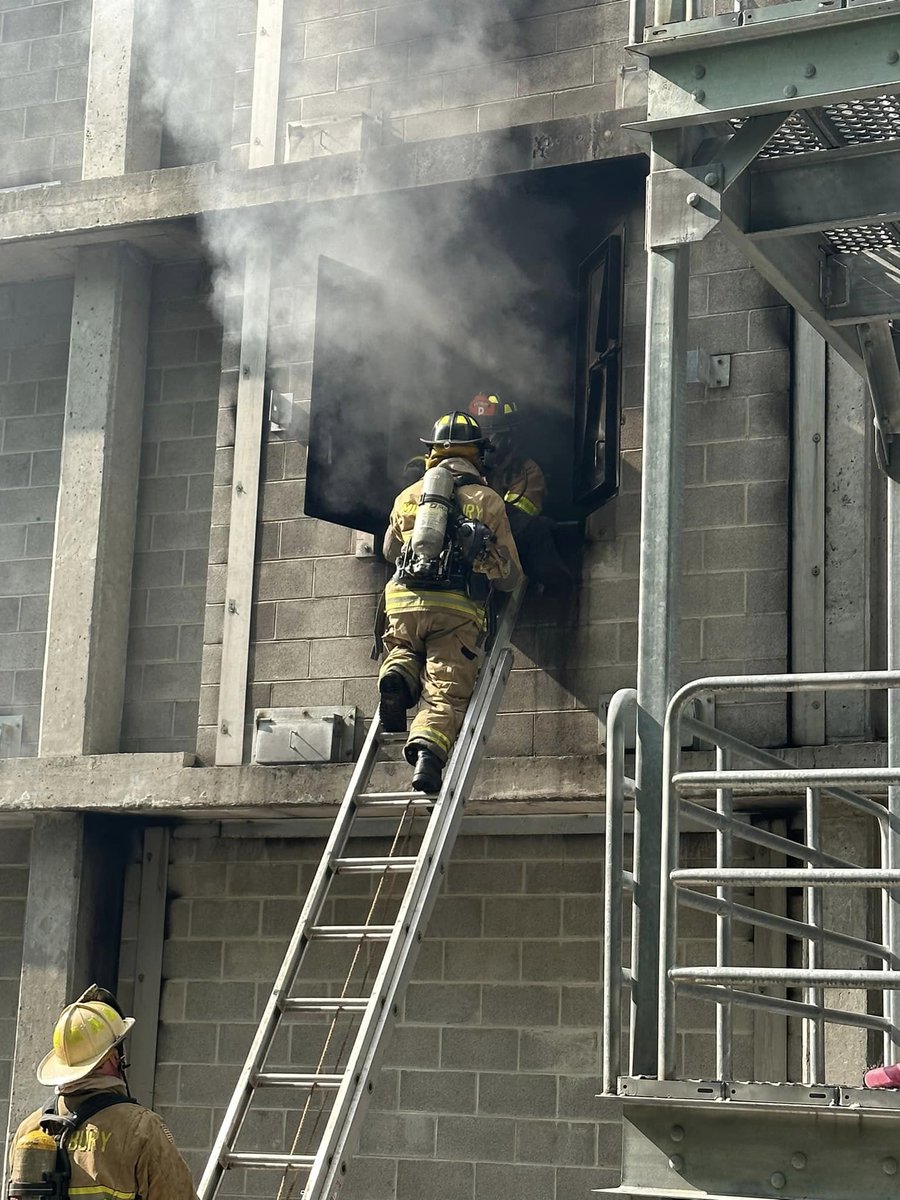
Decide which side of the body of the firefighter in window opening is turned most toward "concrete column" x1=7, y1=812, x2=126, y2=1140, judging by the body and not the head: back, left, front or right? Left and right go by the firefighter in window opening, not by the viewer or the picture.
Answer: right

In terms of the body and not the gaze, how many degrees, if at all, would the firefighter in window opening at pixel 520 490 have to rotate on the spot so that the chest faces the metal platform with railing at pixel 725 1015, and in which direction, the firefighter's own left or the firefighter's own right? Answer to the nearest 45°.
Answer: approximately 45° to the firefighter's own left

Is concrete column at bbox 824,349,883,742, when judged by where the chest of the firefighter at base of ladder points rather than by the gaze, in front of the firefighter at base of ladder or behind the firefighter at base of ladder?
in front

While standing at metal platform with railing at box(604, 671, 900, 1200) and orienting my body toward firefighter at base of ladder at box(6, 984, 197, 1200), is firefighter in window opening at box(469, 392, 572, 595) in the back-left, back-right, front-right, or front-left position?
front-right

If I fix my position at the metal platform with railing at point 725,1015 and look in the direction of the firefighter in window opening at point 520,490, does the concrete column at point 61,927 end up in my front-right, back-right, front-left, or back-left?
front-left

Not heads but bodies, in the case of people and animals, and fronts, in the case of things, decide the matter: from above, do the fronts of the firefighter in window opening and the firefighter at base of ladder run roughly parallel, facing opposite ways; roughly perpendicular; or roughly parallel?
roughly parallel, facing opposite ways

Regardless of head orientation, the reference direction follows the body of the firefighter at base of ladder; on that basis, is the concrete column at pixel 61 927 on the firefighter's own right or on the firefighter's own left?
on the firefighter's own left

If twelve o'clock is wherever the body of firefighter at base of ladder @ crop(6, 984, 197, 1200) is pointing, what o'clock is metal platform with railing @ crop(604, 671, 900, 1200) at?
The metal platform with railing is roughly at 3 o'clock from the firefighter at base of ladder.

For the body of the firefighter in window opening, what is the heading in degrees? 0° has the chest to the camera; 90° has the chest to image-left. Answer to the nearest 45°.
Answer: approximately 45°

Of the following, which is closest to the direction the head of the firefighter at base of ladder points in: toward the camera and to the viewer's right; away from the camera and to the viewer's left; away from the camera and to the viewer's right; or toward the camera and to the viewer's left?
away from the camera and to the viewer's right

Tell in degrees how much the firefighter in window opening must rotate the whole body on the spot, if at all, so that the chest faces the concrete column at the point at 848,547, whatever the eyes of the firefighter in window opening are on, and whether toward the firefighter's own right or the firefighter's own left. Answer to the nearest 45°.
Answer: approximately 135° to the firefighter's own left

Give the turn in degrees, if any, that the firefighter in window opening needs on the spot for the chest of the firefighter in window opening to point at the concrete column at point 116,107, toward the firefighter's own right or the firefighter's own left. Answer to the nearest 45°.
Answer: approximately 90° to the firefighter's own right

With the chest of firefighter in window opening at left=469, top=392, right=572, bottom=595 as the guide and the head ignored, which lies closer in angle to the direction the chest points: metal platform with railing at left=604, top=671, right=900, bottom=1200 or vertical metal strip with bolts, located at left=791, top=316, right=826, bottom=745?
the metal platform with railing
